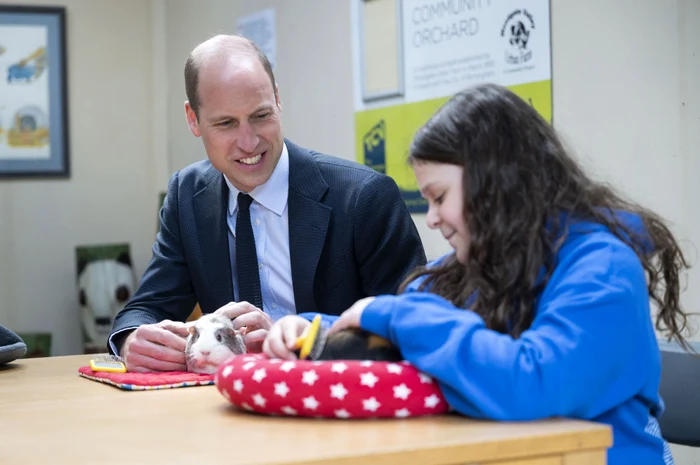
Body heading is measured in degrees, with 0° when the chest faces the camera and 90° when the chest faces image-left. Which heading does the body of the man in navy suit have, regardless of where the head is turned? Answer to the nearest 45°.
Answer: approximately 45°

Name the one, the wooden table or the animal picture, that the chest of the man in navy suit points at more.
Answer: the wooden table

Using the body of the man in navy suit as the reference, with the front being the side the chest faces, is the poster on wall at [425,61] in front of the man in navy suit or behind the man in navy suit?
behind

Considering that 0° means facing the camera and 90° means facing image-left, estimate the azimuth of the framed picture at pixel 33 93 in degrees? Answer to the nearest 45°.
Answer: approximately 0°

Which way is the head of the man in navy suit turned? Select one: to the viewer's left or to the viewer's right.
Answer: to the viewer's right

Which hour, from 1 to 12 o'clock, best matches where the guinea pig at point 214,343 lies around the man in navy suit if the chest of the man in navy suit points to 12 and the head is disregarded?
The guinea pig is roughly at 11 o'clock from the man in navy suit.

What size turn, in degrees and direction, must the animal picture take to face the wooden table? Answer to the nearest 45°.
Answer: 0° — it already faces it

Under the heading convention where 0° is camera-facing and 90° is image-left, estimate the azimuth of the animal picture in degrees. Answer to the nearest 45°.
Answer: approximately 0°

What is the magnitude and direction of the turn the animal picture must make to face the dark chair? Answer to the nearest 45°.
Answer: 0° — it already faces it

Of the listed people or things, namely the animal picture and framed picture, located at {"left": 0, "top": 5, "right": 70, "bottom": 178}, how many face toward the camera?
2

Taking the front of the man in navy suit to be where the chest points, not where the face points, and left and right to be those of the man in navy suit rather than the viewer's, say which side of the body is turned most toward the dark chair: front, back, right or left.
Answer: left

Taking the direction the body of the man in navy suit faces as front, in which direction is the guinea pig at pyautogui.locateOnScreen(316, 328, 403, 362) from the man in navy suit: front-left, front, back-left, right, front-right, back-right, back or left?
front-left

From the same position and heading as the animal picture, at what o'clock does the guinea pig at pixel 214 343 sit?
The guinea pig is roughly at 12 o'clock from the animal picture.
